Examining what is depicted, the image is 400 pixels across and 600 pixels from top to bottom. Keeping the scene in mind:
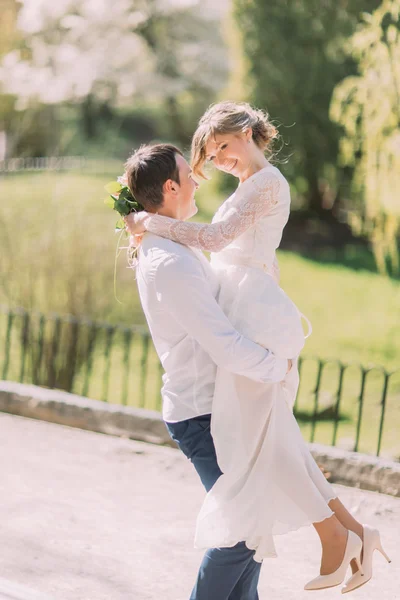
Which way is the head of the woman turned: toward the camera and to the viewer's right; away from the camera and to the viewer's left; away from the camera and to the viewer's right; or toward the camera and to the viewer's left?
toward the camera and to the viewer's left

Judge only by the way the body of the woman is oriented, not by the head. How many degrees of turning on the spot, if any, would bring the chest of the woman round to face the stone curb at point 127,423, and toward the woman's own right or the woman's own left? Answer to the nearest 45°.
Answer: approximately 90° to the woman's own right

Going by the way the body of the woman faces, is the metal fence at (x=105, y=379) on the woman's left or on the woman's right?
on the woman's right

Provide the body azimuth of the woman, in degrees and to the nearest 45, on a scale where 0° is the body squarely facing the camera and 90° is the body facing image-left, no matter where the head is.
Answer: approximately 90°

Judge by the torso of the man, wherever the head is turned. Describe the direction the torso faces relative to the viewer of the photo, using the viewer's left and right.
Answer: facing to the right of the viewer

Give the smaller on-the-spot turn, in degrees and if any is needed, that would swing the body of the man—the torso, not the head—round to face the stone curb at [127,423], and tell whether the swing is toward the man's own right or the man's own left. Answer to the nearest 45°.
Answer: approximately 90° to the man's own left

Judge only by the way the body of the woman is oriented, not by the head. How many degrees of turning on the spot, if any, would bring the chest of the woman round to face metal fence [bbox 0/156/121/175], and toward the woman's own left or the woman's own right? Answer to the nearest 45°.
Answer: approximately 90° to the woman's own right
